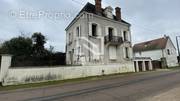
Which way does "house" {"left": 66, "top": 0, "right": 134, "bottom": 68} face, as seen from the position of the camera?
facing the viewer and to the right of the viewer

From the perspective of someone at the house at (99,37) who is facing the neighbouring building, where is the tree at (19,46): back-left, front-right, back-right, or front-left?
back-left

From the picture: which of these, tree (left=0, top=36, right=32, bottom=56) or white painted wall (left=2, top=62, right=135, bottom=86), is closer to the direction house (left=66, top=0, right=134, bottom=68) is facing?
the white painted wall

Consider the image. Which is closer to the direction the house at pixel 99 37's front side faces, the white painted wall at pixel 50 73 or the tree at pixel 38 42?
the white painted wall

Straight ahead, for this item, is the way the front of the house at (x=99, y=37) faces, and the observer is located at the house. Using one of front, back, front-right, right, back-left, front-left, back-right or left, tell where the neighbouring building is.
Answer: left
